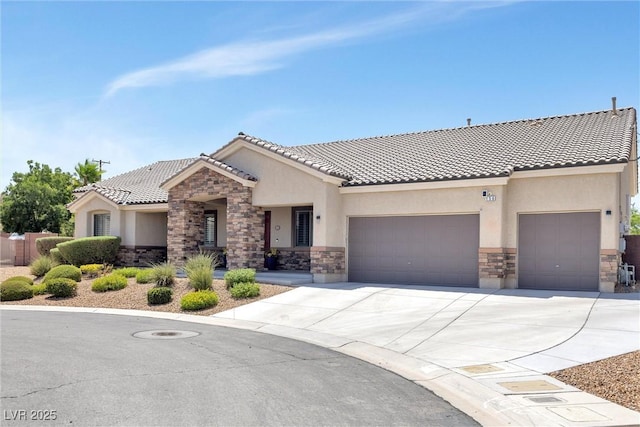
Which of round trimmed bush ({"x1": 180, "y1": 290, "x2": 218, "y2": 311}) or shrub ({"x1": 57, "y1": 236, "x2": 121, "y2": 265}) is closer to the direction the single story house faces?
the round trimmed bush

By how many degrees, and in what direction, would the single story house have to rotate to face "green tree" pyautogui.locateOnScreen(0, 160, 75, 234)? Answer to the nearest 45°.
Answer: approximately 90° to its right

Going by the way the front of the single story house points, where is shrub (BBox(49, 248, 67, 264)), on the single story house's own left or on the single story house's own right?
on the single story house's own right

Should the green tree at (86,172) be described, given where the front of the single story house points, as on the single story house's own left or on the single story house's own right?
on the single story house's own right

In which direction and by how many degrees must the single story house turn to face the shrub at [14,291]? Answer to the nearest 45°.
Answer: approximately 45° to its right

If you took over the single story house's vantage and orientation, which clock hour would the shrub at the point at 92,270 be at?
The shrub is roughly at 2 o'clock from the single story house.

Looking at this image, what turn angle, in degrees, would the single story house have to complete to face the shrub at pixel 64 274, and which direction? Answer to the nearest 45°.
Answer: approximately 45° to its right

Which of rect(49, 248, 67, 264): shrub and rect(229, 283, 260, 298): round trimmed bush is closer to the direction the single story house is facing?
the round trimmed bush

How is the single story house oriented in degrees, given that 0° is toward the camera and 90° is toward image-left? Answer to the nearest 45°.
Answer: approximately 45°
